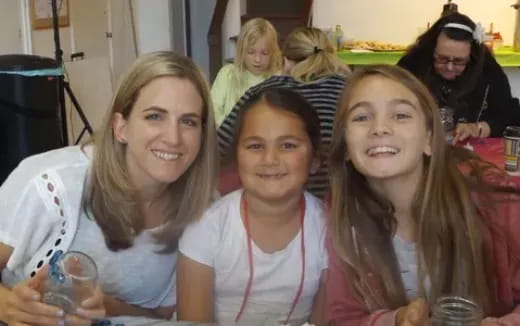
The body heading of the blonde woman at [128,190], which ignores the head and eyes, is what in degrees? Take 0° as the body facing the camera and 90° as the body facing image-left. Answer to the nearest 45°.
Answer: approximately 315°

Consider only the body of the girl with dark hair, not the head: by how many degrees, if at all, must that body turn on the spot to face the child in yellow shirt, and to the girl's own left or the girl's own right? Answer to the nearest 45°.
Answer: approximately 180°

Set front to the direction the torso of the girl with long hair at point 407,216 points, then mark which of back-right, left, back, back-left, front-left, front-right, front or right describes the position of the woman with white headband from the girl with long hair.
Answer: back-right

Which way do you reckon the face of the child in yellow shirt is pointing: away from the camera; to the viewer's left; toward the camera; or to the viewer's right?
toward the camera

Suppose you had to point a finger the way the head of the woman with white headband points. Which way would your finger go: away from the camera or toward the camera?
toward the camera

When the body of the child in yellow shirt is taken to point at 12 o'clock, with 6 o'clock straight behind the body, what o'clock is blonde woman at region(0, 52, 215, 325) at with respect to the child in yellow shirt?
The blonde woman is roughly at 12 o'clock from the child in yellow shirt.

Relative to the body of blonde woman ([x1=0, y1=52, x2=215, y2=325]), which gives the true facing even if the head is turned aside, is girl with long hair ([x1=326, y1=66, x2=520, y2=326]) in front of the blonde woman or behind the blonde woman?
in front

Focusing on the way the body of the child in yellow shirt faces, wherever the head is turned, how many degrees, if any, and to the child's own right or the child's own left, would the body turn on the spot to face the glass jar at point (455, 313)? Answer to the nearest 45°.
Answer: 0° — they already face it

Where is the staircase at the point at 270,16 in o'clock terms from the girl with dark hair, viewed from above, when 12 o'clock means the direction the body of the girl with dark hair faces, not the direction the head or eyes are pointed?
The staircase is roughly at 6 o'clock from the girl with dark hair.

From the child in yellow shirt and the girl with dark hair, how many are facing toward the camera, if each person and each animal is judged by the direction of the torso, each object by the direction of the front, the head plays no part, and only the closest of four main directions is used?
2

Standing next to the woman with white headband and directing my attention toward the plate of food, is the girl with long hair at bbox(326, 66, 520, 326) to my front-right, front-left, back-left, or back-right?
back-left

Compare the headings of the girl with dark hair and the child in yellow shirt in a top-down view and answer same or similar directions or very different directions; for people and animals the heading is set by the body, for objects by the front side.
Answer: same or similar directions

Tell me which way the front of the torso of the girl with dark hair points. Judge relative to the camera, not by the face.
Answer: toward the camera

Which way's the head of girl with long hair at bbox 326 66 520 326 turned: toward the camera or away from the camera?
toward the camera

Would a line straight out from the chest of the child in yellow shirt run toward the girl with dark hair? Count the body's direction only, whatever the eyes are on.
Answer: yes

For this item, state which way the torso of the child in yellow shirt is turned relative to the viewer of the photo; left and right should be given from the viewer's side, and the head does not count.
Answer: facing the viewer

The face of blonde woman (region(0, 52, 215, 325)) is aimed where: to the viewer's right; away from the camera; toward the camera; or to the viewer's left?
toward the camera
